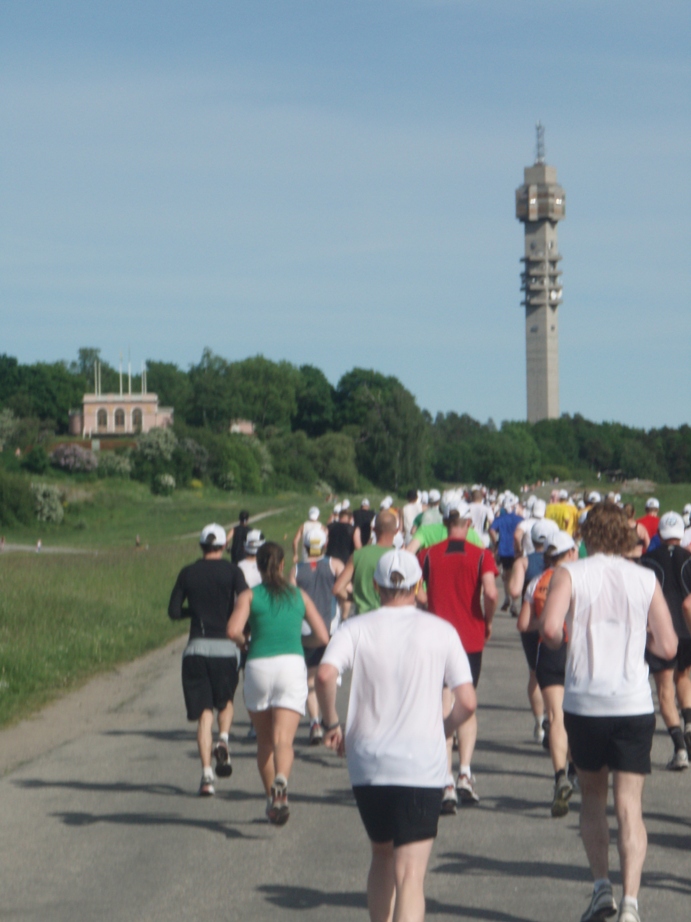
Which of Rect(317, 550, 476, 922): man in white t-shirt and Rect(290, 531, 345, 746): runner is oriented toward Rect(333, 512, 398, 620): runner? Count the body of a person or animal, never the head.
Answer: the man in white t-shirt

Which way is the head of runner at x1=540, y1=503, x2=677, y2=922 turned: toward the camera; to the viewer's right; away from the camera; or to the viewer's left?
away from the camera

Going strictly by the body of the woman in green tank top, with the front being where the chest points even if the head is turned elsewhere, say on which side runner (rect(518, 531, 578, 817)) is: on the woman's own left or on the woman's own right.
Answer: on the woman's own right

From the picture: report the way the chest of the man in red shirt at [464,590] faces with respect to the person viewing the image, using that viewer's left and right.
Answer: facing away from the viewer

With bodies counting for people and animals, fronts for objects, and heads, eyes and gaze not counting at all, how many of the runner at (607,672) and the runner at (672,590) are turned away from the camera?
2

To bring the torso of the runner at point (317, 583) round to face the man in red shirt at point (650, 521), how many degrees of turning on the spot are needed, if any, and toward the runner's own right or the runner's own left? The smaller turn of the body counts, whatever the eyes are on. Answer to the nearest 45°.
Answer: approximately 45° to the runner's own right

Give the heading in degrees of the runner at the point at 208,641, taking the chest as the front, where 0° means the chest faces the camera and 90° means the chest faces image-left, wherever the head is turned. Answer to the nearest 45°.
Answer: approximately 180°

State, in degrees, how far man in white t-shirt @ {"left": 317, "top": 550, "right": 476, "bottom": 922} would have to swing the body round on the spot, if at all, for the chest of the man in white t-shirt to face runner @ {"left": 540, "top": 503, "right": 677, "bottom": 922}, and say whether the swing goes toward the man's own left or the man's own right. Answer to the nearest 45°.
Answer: approximately 45° to the man's own right

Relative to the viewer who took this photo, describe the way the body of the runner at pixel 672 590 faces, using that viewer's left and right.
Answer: facing away from the viewer

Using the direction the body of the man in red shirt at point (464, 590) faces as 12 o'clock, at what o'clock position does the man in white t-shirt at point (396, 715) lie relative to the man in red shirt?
The man in white t-shirt is roughly at 6 o'clock from the man in red shirt.

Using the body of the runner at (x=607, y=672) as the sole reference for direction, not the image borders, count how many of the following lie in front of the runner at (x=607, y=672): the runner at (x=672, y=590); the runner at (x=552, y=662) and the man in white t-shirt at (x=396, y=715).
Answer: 2

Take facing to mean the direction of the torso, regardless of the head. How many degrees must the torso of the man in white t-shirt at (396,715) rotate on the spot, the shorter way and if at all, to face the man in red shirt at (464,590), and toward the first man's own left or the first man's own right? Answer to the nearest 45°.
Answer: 0° — they already face them

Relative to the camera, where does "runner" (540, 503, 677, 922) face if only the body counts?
away from the camera

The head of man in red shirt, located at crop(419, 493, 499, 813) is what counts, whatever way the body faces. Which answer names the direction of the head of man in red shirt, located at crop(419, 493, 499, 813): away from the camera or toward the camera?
away from the camera

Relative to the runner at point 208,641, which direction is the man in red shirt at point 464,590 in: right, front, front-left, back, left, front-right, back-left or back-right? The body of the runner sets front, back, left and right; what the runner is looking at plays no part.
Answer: right

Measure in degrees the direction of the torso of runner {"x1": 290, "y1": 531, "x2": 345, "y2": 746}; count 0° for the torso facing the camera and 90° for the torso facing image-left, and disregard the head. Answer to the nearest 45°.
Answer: approximately 180°

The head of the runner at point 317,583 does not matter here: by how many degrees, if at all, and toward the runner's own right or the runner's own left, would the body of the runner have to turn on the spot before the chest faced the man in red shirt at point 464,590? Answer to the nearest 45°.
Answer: approximately 135° to the runner's own right

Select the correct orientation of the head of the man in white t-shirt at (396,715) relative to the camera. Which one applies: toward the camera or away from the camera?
away from the camera
